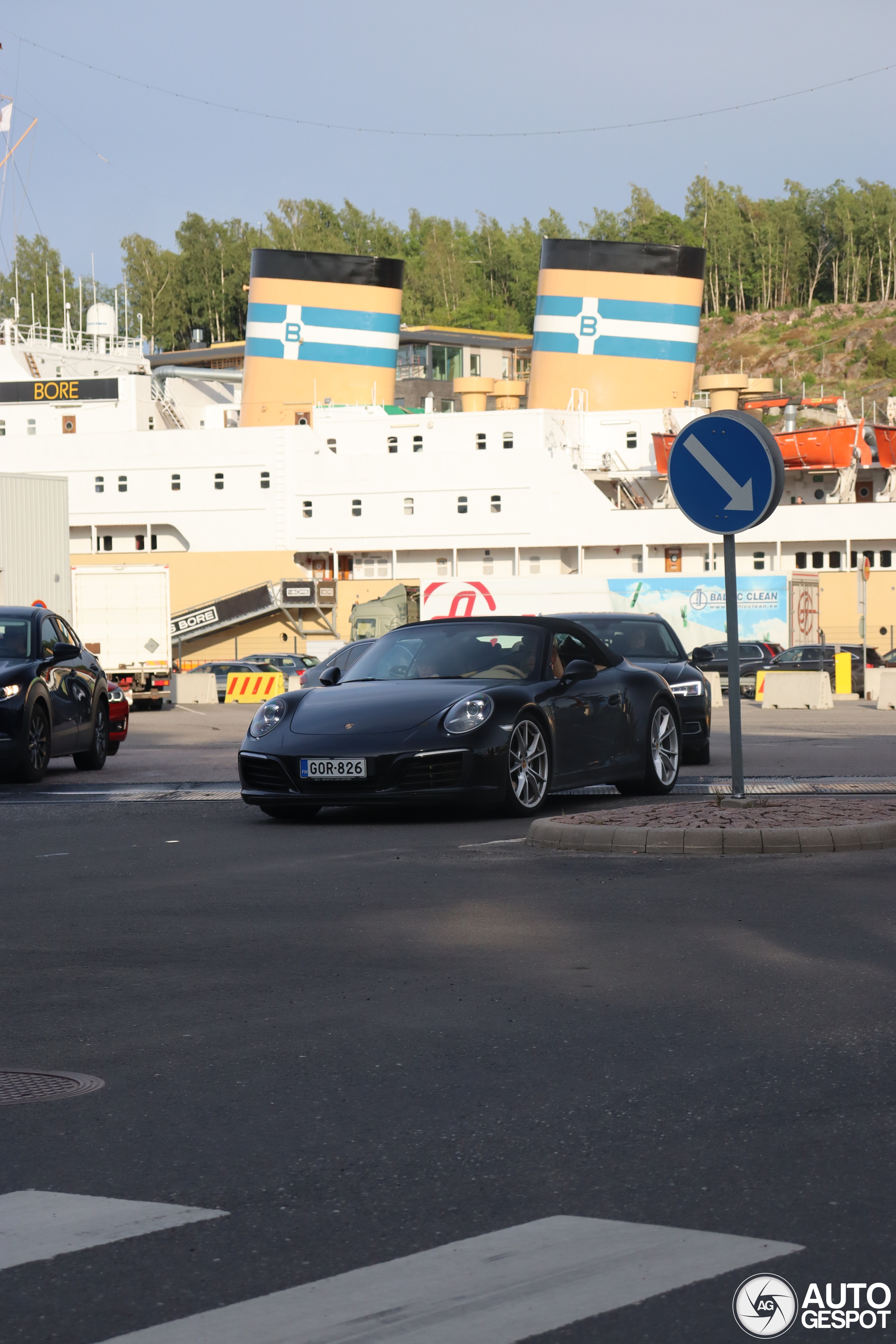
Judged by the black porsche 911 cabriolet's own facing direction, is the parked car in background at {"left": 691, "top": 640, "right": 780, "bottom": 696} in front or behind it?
behind

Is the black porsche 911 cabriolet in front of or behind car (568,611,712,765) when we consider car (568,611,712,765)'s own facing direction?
in front

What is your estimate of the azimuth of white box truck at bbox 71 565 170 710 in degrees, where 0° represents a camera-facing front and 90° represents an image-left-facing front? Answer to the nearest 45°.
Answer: approximately 180°

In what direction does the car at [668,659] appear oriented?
toward the camera

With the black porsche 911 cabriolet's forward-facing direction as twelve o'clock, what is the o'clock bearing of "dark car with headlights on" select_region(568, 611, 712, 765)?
The dark car with headlights on is roughly at 5 o'clock from the black porsche 911 cabriolet.

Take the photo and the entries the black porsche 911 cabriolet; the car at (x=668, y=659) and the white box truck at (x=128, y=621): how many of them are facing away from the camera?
1

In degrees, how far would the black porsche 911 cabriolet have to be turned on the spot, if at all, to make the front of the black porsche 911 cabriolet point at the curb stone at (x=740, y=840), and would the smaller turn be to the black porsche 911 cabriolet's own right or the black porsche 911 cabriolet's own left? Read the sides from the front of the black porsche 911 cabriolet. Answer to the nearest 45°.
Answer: approximately 90° to the black porsche 911 cabriolet's own left

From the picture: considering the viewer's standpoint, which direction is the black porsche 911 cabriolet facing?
facing the viewer and to the left of the viewer

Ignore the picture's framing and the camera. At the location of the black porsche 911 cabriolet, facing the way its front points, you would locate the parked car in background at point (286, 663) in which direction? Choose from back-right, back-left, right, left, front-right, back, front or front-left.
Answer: back-right

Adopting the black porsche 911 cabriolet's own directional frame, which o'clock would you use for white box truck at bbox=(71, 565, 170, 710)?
The white box truck is roughly at 4 o'clock from the black porsche 911 cabriolet.

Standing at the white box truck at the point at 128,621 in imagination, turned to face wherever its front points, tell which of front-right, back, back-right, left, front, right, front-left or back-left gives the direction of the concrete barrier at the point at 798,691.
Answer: back-right

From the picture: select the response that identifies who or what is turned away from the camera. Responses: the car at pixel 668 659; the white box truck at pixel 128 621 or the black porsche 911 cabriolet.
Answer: the white box truck

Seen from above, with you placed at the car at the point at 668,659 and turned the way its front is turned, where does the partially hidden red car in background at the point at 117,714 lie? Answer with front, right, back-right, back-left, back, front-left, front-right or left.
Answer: right
